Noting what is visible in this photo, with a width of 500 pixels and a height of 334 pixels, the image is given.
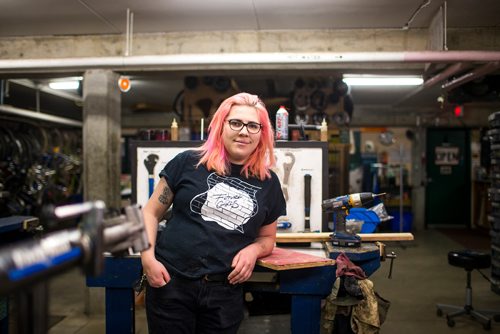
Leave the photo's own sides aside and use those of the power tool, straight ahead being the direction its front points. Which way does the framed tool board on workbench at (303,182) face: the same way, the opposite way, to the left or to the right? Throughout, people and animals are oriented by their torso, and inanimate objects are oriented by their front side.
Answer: to the right

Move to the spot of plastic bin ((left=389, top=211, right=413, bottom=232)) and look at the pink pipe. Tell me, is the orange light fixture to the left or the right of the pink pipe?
right

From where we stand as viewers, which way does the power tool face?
facing to the right of the viewer

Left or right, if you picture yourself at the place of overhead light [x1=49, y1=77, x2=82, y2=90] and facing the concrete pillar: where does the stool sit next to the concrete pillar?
left

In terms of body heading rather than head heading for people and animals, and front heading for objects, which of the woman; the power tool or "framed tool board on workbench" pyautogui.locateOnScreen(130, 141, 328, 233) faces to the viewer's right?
the power tool

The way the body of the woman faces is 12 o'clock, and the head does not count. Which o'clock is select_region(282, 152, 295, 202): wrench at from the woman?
The wrench is roughly at 7 o'clock from the woman.

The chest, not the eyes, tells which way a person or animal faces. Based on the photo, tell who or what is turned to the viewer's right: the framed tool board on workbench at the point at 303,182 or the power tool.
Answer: the power tool

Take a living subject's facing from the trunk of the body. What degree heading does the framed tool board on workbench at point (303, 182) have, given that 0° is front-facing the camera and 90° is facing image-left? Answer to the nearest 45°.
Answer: approximately 0°

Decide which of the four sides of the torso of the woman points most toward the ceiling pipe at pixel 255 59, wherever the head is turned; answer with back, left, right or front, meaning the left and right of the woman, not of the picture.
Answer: back

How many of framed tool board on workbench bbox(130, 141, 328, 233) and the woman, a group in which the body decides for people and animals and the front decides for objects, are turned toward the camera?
2
